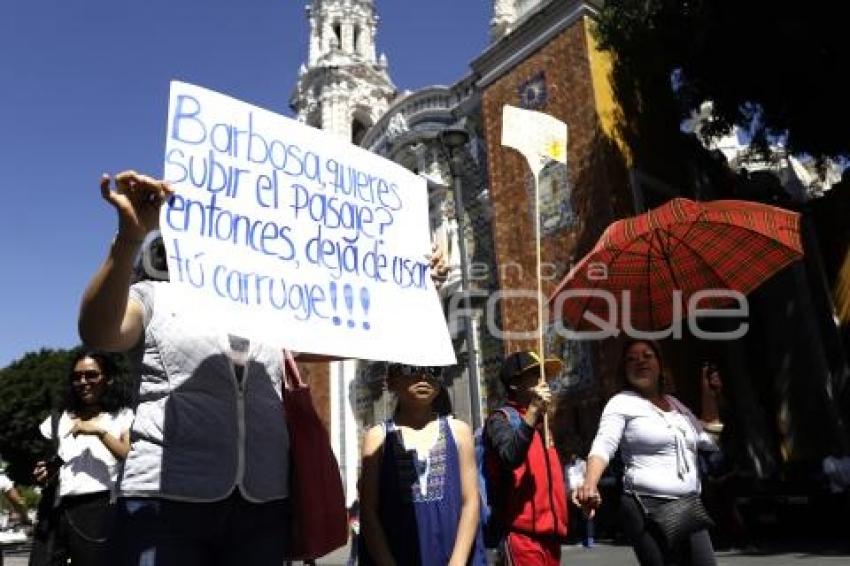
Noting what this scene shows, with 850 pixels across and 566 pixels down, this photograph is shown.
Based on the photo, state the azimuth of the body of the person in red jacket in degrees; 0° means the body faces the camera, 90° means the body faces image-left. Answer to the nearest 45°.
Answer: approximately 315°

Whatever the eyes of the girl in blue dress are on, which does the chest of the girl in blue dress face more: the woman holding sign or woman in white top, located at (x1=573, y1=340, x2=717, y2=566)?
the woman holding sign

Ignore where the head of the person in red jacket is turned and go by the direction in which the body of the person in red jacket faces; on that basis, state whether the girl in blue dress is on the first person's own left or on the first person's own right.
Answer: on the first person's own right

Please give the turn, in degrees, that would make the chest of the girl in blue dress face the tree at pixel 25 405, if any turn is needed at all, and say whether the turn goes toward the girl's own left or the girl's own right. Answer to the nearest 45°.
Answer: approximately 135° to the girl's own right

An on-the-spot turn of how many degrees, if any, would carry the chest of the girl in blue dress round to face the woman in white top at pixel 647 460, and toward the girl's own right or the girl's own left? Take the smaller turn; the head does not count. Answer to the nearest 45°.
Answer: approximately 135° to the girl's own left

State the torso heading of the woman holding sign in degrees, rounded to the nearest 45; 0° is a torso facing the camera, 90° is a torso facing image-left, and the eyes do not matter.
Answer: approximately 315°

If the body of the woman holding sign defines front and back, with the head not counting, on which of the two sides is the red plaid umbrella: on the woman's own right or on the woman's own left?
on the woman's own left

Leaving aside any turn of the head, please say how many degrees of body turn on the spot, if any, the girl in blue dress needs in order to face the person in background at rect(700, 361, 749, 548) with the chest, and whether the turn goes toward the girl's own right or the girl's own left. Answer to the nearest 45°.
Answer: approximately 135° to the girl's own left

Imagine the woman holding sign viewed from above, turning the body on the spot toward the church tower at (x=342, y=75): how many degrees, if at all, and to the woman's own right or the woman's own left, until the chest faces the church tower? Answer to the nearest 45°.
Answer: approximately 135° to the woman's own left
